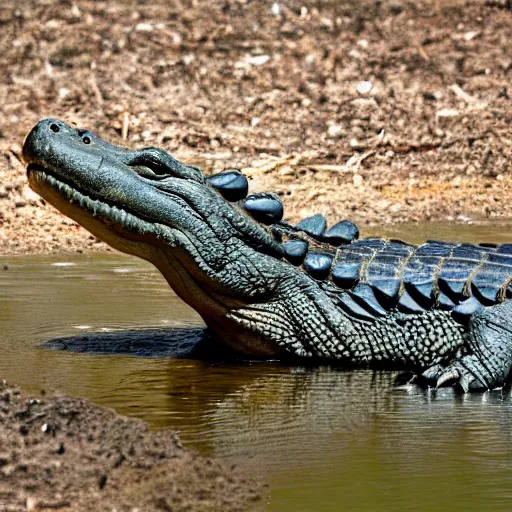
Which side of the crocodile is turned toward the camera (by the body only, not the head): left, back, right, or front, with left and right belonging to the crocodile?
left

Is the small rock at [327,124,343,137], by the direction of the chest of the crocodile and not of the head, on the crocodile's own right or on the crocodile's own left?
on the crocodile's own right

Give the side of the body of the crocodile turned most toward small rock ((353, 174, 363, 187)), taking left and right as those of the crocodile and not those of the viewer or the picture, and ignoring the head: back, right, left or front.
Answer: right

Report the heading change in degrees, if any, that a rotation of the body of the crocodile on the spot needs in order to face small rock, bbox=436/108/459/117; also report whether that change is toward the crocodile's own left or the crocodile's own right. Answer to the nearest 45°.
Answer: approximately 90° to the crocodile's own right

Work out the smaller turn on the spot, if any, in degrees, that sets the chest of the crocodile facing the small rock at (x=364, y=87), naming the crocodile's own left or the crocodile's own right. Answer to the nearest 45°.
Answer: approximately 90° to the crocodile's own right

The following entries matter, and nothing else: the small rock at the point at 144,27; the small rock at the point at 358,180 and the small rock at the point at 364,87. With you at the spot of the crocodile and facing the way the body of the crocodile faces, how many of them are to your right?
3
